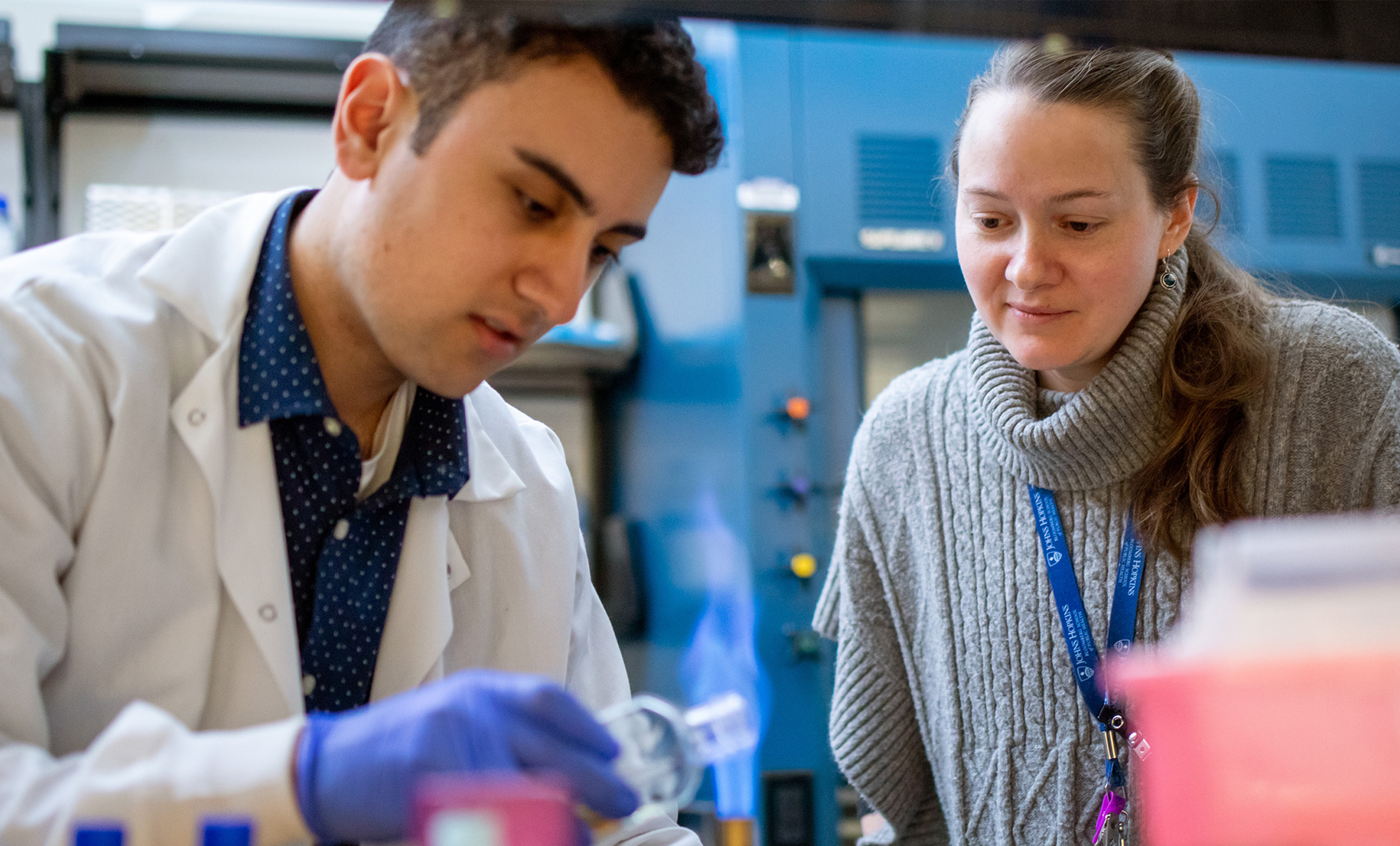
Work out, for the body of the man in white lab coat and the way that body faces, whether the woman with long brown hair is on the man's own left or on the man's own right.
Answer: on the man's own left

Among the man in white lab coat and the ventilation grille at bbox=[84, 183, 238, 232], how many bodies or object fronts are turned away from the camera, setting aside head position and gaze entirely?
0

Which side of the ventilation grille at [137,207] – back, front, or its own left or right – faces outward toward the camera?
front

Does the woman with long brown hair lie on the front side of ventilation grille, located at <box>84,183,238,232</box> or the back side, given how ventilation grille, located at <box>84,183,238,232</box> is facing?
on the front side

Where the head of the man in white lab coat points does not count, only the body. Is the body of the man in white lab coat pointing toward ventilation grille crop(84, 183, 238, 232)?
no

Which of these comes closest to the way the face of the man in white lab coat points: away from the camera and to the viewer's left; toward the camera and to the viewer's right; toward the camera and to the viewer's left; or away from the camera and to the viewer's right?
toward the camera and to the viewer's right

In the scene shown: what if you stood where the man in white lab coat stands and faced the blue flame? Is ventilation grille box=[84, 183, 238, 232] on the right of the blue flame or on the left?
left

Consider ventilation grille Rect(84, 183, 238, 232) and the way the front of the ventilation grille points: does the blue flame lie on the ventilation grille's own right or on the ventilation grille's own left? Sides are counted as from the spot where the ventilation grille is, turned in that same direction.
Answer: on the ventilation grille's own left

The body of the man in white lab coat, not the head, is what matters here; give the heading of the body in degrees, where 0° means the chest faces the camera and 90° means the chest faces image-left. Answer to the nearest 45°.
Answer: approximately 315°

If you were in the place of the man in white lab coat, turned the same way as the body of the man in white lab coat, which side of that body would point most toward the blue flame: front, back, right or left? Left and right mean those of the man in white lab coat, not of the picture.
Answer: front

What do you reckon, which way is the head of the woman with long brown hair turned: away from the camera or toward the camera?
toward the camera

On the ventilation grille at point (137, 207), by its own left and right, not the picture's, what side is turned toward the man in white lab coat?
front
